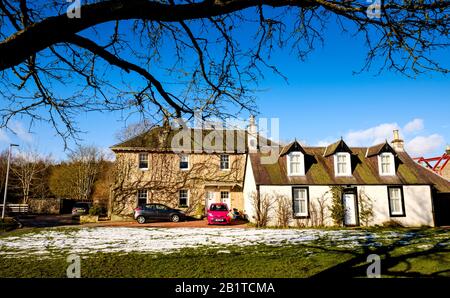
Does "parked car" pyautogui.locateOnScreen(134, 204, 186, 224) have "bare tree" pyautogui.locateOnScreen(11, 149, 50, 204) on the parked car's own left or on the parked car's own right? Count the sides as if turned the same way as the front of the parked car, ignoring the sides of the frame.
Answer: on the parked car's own left

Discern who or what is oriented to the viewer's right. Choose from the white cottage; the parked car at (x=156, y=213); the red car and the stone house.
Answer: the parked car

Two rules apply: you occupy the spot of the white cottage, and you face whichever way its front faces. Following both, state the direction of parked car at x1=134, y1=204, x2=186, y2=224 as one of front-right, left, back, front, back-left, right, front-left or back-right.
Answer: right

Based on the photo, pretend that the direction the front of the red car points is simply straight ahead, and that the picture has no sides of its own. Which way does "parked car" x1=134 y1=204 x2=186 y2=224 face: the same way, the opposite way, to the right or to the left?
to the left

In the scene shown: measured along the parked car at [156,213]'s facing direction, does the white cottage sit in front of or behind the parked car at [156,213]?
in front

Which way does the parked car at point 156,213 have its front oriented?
to the viewer's right

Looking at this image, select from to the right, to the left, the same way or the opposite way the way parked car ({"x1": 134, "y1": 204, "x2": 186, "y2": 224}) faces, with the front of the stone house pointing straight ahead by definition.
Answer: to the left

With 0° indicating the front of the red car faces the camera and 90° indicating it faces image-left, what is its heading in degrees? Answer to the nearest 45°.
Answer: approximately 0°

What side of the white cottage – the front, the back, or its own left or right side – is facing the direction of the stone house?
right

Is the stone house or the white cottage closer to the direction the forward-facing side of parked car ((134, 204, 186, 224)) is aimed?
the white cottage

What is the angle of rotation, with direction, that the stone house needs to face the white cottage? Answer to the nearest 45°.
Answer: approximately 45° to its left
